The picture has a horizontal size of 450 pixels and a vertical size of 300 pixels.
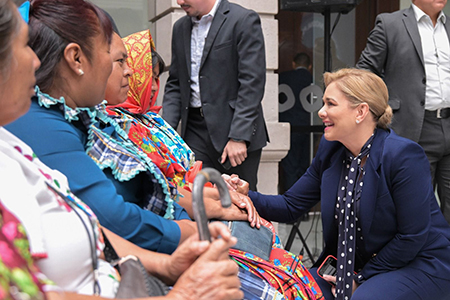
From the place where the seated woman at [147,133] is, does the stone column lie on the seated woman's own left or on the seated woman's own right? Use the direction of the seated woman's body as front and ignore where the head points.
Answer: on the seated woman's own left

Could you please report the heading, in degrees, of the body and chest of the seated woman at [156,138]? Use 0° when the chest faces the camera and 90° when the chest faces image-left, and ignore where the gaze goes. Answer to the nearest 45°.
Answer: approximately 270°

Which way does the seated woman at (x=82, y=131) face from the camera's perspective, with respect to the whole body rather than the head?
to the viewer's right

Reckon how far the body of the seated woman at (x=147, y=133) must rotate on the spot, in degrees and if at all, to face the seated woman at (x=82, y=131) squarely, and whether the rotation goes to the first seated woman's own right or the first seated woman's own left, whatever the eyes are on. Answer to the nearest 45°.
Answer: approximately 90° to the first seated woman's own right

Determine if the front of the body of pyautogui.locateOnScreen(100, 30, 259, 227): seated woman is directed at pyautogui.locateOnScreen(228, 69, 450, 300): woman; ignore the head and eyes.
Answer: yes

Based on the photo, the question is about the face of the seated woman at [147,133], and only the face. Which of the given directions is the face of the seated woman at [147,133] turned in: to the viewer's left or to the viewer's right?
to the viewer's right

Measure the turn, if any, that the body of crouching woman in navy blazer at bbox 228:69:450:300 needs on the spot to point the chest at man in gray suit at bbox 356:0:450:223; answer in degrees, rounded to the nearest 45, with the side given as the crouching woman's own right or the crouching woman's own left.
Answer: approximately 135° to the crouching woman's own right

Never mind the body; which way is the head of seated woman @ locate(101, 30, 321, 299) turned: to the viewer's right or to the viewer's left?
to the viewer's right

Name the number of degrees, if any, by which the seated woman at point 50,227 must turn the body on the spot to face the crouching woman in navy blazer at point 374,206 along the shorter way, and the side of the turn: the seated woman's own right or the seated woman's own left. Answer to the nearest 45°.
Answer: approximately 45° to the seated woman's own left

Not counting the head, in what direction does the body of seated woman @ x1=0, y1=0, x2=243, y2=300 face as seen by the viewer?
to the viewer's right

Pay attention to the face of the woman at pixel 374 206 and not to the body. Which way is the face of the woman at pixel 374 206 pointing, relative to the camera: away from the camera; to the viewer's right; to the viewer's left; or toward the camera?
to the viewer's left

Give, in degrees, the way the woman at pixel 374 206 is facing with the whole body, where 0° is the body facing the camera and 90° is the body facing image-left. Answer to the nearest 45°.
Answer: approximately 45°

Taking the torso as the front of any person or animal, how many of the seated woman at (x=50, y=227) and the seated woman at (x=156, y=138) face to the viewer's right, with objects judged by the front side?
2

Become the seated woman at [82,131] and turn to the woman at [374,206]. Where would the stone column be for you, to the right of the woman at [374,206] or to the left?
left
